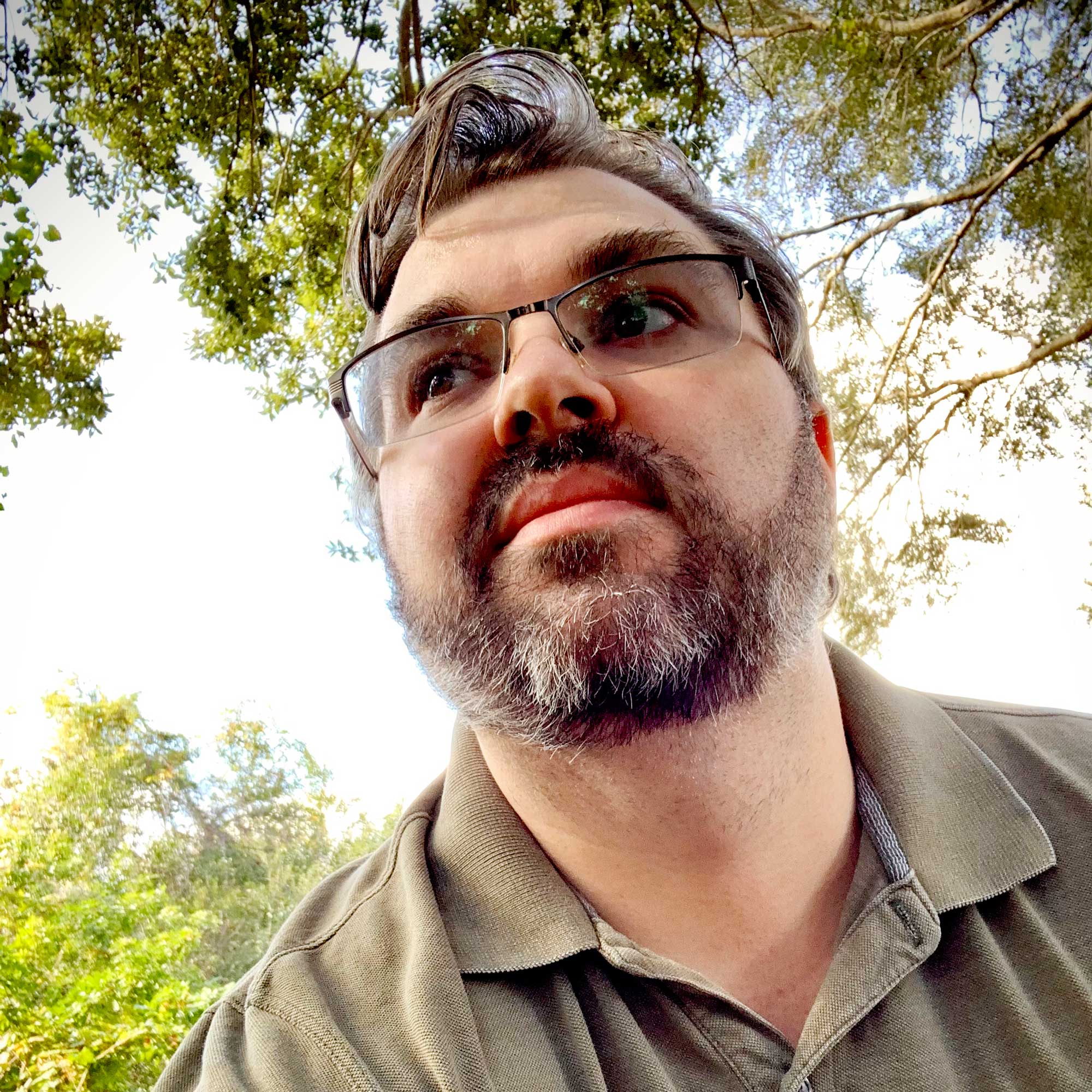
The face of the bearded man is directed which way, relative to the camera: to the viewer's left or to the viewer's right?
to the viewer's left

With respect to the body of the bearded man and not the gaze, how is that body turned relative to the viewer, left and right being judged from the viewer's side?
facing the viewer
